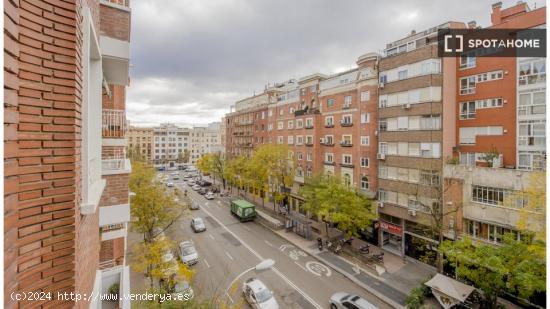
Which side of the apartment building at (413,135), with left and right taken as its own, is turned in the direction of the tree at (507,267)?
left

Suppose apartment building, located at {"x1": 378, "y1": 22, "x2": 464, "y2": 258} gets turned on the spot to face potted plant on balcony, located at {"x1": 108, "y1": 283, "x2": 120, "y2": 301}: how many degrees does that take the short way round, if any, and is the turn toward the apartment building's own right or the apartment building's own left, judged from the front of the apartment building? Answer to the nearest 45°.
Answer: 0° — it already faces it

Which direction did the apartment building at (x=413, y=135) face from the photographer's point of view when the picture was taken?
facing the viewer and to the left of the viewer

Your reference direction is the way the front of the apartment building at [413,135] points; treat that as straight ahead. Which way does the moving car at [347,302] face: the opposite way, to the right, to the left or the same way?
to the right

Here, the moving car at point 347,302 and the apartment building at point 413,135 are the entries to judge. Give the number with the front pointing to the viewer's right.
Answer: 0

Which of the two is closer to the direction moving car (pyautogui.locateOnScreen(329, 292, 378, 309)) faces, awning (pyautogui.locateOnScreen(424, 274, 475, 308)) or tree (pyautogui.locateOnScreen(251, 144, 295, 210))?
the tree

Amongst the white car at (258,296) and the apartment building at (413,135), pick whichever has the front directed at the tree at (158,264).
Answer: the apartment building

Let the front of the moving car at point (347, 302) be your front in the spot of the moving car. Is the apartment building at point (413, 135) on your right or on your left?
on your right

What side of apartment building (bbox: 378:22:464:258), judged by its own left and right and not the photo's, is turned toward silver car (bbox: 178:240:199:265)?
front
